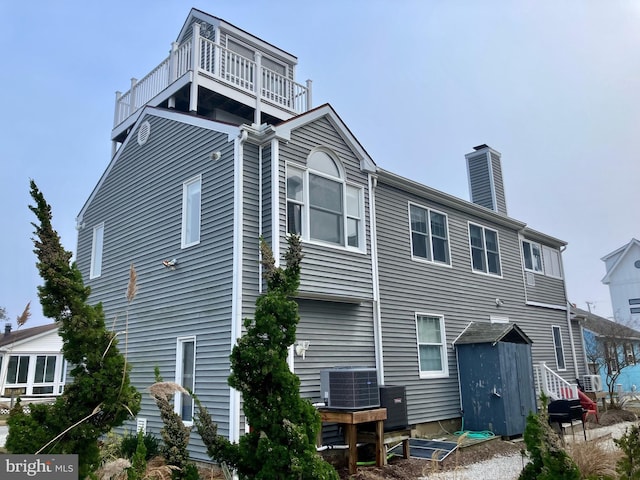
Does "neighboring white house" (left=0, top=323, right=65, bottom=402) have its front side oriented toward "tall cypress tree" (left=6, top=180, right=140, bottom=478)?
yes

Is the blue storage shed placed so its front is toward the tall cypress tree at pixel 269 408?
no

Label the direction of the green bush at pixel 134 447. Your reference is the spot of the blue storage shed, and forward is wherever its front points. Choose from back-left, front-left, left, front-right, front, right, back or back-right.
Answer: right

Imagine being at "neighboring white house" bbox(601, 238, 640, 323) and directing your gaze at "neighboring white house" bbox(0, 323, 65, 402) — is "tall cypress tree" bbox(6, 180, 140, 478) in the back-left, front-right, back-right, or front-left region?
front-left

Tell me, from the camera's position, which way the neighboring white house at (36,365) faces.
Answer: facing the viewer

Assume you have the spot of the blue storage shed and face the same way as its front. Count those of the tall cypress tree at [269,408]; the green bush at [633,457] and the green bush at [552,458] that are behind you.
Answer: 0

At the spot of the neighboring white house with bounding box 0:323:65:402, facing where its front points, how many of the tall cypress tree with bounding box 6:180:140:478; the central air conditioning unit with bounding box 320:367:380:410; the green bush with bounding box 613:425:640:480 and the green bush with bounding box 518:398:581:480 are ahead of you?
4

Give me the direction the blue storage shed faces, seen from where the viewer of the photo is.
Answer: facing the viewer and to the right of the viewer

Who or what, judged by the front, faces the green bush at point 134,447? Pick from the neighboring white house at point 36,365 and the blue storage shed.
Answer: the neighboring white house
